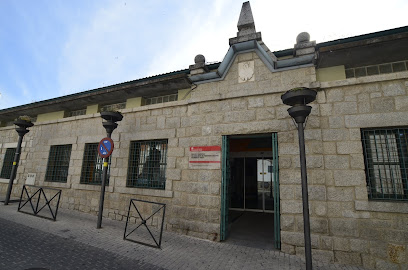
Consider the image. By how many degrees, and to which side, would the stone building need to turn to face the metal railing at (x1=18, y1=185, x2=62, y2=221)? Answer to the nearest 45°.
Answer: approximately 45° to its right

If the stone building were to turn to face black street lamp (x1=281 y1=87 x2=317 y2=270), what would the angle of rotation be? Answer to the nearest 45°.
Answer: approximately 45° to its left

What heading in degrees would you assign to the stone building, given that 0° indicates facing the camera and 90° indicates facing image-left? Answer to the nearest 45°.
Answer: approximately 45°
